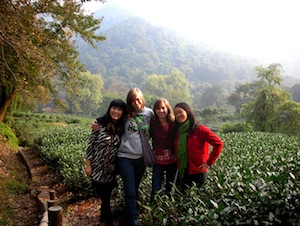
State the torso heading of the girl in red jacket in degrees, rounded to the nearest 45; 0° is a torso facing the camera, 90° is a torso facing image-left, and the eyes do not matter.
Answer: approximately 45°

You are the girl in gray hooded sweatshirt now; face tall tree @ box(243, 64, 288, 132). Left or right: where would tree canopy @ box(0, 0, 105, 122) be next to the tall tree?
left

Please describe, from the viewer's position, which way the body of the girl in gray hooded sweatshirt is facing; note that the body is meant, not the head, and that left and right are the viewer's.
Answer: facing the viewer

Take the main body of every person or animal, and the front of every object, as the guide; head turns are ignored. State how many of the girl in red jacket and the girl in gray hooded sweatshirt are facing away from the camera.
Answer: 0

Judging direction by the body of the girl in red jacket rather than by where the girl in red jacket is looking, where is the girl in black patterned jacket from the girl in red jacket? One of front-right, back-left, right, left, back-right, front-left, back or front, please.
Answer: front-right

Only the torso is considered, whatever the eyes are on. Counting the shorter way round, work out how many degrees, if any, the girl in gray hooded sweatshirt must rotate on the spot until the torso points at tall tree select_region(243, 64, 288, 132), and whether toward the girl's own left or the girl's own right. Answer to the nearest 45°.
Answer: approximately 135° to the girl's own left

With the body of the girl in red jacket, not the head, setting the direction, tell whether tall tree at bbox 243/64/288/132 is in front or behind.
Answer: behind
